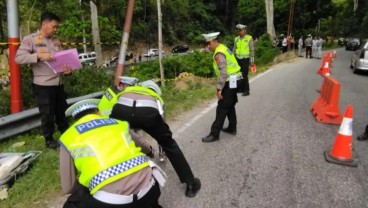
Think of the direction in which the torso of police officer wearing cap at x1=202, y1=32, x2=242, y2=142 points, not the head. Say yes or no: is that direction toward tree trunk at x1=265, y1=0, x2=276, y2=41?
no

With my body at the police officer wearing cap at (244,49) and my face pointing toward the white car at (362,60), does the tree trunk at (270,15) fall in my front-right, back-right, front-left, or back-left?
front-left

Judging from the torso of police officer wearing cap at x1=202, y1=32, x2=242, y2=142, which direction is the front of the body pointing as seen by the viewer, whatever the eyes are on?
to the viewer's left

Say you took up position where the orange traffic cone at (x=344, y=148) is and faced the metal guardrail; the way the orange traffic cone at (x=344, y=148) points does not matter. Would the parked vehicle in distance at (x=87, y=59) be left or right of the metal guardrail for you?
right

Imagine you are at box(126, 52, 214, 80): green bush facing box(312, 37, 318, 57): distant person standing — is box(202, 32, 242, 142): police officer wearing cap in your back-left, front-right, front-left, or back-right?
back-right

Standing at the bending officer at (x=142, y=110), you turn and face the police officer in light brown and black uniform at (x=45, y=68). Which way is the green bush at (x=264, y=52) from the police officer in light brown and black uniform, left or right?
right

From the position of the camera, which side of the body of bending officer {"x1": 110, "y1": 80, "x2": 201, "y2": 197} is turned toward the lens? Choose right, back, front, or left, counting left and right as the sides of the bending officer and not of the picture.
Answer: back

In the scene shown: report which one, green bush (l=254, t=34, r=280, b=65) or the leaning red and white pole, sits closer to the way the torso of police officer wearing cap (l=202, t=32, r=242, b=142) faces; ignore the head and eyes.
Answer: the leaning red and white pole

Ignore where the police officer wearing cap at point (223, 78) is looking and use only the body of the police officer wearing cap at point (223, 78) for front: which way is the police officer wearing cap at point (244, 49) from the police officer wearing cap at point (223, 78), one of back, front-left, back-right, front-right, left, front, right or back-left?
right

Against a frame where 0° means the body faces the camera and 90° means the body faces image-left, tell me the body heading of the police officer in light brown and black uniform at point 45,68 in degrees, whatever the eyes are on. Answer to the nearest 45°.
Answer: approximately 315°

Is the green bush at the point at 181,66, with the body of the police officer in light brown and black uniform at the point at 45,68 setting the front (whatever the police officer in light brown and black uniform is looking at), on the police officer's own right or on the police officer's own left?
on the police officer's own left

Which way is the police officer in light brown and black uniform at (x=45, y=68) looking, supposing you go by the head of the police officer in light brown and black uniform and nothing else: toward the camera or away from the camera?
toward the camera

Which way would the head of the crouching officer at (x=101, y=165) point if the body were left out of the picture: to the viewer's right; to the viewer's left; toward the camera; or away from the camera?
away from the camera

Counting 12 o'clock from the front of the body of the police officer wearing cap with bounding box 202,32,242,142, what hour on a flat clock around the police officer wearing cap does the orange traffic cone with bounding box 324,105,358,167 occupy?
The orange traffic cone is roughly at 7 o'clock from the police officer wearing cap.
